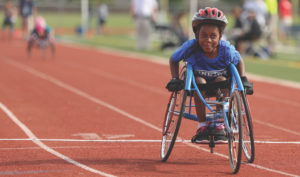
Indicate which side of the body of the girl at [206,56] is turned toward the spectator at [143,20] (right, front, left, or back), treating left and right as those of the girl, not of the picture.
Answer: back

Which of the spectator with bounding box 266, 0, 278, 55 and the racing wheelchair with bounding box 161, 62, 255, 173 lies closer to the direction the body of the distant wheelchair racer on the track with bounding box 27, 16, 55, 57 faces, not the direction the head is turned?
the racing wheelchair

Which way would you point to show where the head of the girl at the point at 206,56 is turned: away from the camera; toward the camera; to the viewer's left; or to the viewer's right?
toward the camera

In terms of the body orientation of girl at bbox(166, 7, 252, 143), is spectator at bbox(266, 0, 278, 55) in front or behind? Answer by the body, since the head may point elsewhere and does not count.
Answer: behind

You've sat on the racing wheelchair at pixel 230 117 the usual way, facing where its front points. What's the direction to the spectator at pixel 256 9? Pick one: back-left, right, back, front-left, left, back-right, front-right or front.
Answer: back

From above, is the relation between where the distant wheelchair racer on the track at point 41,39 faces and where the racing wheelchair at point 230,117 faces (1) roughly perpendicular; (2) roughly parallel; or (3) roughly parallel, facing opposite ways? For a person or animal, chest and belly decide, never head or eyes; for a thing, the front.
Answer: roughly parallel

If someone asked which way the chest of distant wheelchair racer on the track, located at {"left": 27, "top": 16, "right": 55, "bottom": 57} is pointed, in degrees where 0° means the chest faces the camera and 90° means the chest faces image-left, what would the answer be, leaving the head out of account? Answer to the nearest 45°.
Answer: approximately 0°

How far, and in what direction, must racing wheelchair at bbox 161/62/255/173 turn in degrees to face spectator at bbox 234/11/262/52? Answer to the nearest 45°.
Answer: approximately 180°

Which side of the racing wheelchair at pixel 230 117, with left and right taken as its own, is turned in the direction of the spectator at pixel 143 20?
back

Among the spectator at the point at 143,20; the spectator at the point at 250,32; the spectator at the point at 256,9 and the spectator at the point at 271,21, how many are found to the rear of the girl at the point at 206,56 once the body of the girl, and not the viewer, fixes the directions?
4

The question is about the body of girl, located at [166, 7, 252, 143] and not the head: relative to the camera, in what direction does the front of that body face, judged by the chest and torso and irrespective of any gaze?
toward the camera
